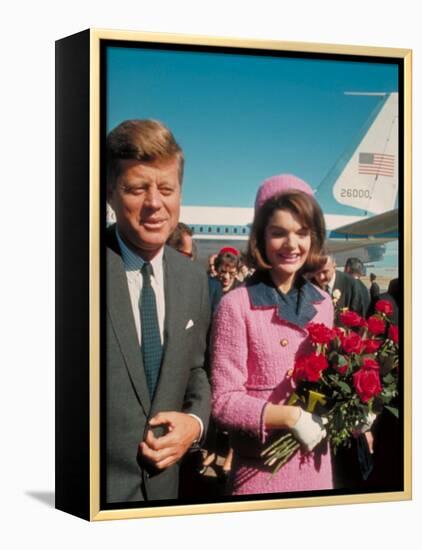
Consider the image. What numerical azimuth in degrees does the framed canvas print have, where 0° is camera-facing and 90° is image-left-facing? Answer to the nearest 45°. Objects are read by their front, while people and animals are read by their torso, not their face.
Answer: approximately 315°
